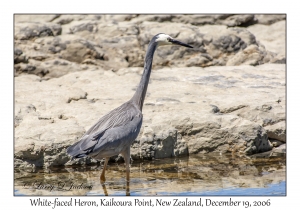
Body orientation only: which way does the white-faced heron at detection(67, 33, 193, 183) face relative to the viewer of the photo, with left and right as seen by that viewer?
facing to the right of the viewer

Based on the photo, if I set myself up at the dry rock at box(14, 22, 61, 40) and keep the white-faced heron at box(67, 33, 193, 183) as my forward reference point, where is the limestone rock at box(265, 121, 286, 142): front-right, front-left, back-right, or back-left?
front-left

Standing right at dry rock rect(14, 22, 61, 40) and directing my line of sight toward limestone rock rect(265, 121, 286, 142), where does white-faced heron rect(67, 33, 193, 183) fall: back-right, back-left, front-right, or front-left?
front-right

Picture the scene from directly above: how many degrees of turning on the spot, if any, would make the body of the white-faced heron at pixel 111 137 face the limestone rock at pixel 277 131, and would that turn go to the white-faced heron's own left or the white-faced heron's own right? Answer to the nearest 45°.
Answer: approximately 45° to the white-faced heron's own left

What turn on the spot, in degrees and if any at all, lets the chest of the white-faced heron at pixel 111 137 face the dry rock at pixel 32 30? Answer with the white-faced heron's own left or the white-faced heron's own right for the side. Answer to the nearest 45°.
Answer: approximately 90° to the white-faced heron's own left

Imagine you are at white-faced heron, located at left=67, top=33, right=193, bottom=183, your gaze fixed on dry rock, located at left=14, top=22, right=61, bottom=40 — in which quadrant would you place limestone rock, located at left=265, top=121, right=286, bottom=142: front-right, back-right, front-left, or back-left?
front-right

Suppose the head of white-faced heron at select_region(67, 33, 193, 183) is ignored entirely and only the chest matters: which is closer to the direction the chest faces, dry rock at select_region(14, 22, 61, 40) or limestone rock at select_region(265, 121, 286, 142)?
the limestone rock
